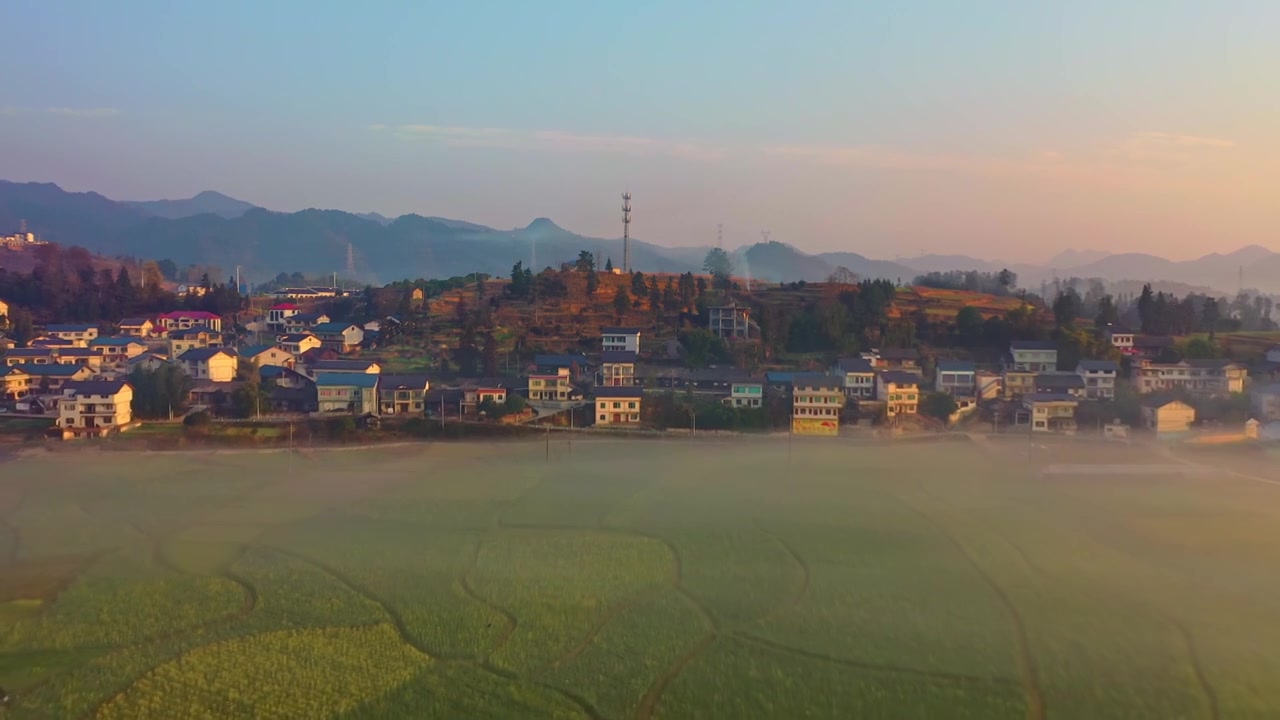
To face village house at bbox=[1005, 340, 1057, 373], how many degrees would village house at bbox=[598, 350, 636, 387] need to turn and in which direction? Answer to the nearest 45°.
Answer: approximately 90° to its left

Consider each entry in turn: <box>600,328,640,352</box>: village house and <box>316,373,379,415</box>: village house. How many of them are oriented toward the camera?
2

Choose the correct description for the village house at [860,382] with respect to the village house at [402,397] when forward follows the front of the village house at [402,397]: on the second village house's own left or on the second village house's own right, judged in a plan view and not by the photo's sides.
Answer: on the second village house's own left

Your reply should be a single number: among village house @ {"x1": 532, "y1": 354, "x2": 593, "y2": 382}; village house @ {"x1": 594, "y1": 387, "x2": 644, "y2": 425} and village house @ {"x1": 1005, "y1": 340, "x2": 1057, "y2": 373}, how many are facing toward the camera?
3

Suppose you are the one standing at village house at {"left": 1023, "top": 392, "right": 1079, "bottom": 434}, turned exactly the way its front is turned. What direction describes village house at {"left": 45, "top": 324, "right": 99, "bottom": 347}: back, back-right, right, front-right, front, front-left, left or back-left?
right

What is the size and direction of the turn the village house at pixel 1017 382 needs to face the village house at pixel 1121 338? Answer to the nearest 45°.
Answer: approximately 135° to its left

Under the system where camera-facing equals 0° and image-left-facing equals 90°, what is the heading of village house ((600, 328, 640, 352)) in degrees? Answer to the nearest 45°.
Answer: approximately 0°

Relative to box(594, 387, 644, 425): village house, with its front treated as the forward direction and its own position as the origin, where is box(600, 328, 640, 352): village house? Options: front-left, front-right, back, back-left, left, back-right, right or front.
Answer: back

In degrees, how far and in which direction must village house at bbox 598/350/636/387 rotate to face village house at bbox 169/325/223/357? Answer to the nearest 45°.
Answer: approximately 90° to its right

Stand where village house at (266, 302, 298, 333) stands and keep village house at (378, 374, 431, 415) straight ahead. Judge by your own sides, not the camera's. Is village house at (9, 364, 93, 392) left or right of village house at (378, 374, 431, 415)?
right

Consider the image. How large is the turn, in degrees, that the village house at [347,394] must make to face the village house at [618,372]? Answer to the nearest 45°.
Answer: approximately 90° to its left

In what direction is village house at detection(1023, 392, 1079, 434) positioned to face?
toward the camera

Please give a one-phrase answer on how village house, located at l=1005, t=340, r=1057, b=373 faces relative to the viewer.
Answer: facing the viewer

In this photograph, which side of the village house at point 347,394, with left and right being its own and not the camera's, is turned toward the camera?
front

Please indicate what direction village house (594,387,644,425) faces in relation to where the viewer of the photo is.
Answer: facing the viewer

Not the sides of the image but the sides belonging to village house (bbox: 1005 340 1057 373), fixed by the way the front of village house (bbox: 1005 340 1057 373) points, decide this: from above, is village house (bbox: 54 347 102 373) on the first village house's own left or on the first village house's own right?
on the first village house's own right

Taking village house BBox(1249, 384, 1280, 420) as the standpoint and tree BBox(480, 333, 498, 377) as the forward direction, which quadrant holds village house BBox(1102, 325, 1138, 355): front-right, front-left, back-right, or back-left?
front-right

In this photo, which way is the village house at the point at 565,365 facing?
toward the camera

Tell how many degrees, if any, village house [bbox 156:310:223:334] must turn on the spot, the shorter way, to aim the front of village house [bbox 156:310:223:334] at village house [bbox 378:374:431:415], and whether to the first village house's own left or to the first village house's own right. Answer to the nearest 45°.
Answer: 0° — it already faces it

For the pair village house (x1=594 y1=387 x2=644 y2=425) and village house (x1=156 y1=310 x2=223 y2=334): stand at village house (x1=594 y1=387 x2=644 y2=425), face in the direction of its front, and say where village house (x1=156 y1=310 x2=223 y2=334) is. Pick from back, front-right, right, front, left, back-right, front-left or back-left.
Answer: back-right

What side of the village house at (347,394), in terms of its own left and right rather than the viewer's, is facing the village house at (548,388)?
left
